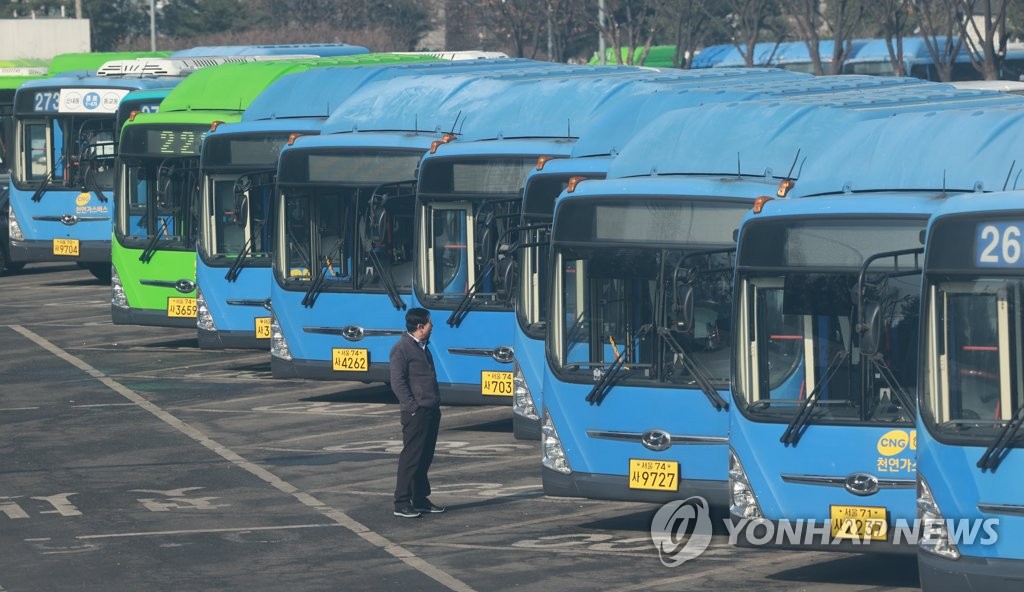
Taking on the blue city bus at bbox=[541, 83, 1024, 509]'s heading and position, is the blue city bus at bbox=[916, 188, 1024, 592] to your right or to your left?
on your left

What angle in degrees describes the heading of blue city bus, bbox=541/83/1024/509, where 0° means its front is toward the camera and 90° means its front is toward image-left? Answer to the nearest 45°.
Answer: approximately 45°

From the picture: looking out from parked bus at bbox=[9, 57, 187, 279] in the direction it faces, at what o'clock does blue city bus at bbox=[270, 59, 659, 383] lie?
The blue city bus is roughly at 10 o'clock from the parked bus.

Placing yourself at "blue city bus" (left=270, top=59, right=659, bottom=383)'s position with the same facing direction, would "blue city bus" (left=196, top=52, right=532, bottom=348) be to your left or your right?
on your right

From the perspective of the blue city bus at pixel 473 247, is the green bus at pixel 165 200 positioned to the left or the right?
on its right

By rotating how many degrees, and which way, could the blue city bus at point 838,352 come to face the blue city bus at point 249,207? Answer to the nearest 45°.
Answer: approximately 90° to its right

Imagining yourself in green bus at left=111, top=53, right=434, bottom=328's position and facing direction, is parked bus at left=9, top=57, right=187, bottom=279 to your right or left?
on your right

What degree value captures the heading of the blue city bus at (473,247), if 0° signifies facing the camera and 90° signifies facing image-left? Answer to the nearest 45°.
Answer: approximately 45°

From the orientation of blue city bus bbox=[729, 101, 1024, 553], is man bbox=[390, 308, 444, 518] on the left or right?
on its right
